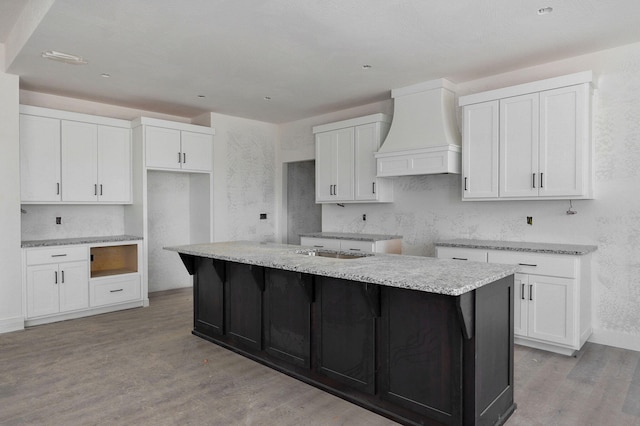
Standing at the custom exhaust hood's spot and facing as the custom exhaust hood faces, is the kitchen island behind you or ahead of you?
ahead

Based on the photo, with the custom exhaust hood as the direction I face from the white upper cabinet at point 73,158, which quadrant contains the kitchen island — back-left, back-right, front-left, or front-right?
front-right

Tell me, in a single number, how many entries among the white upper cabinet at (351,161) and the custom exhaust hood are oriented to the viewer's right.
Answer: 0

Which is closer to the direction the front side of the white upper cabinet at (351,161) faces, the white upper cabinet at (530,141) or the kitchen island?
the kitchen island

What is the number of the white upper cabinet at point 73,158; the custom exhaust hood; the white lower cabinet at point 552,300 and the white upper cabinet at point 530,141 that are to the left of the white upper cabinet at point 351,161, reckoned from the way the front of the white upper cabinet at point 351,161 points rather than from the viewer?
3

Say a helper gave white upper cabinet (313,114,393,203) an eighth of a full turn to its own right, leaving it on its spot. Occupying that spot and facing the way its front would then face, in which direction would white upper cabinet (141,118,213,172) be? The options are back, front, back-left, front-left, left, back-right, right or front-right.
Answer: front

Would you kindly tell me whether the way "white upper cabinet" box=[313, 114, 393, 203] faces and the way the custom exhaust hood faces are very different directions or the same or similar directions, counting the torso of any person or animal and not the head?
same or similar directions

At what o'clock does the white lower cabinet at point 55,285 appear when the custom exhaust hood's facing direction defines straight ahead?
The white lower cabinet is roughly at 1 o'clock from the custom exhaust hood.

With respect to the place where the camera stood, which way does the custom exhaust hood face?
facing the viewer and to the left of the viewer

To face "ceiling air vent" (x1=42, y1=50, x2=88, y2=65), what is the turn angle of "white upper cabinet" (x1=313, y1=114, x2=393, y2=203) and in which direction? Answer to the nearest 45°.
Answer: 0° — it already faces it

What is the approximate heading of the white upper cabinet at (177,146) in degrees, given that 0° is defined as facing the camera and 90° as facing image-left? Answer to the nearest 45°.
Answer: approximately 315°

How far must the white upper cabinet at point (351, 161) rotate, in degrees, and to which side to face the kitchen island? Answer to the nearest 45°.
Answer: approximately 45° to its left
